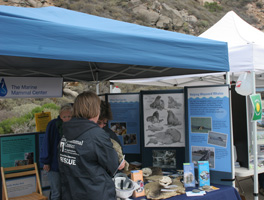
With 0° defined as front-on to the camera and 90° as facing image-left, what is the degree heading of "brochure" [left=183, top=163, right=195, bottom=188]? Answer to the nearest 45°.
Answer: approximately 0°

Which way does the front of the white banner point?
toward the camera

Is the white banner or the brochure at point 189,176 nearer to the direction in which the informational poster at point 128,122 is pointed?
the brochure

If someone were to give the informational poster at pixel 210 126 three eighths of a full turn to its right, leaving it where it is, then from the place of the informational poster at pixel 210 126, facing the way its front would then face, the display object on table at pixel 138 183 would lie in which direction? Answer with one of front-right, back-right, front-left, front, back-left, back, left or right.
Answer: back-left

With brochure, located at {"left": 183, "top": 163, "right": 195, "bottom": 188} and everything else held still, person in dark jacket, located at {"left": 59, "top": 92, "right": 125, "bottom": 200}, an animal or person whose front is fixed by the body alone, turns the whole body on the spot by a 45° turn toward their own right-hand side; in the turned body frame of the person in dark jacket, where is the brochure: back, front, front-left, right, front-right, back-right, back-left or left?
front-left

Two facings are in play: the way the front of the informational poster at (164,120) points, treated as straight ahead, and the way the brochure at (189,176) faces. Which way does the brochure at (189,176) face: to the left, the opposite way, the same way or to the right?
the same way

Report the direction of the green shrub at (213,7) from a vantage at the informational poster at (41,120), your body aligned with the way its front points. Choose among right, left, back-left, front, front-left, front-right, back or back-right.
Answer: back-left

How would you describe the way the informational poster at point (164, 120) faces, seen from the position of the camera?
facing the viewer

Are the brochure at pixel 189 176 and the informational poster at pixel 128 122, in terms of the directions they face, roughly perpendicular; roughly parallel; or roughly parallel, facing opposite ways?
roughly parallel

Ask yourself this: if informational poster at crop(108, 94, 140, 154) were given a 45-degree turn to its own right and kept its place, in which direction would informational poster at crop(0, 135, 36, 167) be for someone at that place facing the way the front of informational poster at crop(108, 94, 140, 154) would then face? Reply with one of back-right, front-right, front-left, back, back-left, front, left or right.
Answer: front-right

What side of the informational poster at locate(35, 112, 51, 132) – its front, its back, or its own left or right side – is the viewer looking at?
front

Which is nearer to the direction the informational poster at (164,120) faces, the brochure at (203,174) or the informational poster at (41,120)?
the brochure

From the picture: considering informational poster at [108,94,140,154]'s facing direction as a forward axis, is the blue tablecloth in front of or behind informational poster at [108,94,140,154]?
in front

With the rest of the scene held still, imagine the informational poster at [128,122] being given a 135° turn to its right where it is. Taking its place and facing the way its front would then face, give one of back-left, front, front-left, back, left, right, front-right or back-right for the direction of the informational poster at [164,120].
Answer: back

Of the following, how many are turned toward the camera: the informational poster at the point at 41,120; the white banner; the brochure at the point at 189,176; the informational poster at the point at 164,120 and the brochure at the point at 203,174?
5

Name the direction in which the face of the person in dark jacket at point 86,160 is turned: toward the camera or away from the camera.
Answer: away from the camera

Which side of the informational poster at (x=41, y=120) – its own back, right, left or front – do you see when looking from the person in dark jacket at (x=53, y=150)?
front

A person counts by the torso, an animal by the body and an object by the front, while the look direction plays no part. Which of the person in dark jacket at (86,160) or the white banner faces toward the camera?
the white banner
